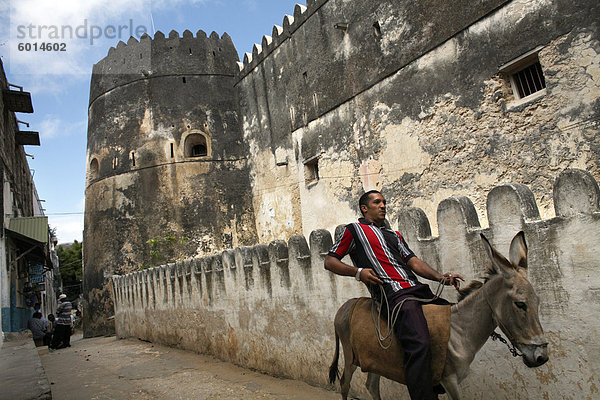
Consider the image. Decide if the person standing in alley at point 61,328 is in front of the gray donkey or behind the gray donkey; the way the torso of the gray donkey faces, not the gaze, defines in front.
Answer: behind

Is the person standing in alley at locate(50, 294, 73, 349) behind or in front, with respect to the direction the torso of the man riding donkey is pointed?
behind

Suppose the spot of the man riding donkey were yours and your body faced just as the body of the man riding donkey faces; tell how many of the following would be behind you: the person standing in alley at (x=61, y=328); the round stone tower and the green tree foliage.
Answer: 3

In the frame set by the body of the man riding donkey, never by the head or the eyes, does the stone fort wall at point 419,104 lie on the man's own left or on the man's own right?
on the man's own left

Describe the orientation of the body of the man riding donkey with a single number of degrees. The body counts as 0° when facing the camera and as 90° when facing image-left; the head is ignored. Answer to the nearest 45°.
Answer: approximately 315°

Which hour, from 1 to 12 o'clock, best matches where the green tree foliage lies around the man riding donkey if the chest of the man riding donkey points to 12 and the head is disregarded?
The green tree foliage is roughly at 6 o'clock from the man riding donkey.

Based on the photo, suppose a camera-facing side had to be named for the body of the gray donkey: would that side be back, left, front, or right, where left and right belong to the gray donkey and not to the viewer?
right

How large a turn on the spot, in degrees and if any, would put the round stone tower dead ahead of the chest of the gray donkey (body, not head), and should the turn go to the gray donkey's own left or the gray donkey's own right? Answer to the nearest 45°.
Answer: approximately 135° to the gray donkey's own left
